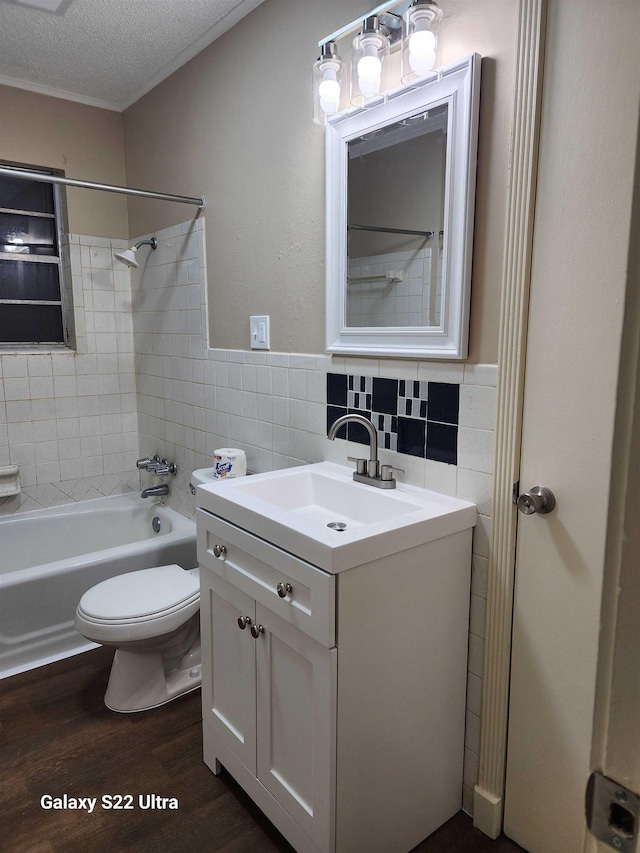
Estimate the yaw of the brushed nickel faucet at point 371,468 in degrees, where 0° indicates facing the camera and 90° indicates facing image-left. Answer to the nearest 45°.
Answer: approximately 45°

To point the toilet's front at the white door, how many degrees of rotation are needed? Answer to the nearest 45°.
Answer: approximately 90° to its left

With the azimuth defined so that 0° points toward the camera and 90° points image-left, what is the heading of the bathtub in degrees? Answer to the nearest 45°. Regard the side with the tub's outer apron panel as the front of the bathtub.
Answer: approximately 315°

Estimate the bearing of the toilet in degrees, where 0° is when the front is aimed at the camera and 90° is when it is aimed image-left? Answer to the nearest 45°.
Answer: approximately 45°

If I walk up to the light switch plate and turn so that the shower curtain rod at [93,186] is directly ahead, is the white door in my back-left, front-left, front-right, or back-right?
back-left

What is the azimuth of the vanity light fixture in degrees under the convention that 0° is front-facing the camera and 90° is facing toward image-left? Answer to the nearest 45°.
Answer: approximately 45°

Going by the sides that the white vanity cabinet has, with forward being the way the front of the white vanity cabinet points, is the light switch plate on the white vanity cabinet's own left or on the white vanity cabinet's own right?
on the white vanity cabinet's own right

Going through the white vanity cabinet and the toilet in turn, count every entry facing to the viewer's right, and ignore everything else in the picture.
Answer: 0
